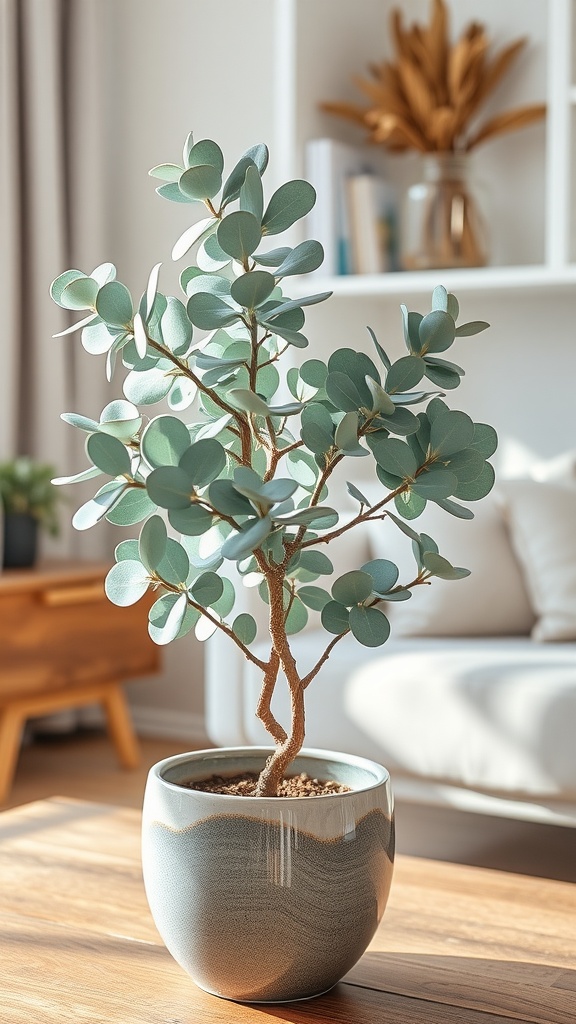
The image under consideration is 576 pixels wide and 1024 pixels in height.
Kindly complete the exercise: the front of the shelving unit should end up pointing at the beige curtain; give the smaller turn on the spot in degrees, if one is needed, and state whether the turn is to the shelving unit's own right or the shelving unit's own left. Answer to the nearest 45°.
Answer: approximately 90° to the shelving unit's own right

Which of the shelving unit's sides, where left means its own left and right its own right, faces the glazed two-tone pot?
front

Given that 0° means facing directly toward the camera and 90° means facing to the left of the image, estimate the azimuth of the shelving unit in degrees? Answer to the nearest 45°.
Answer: approximately 0°

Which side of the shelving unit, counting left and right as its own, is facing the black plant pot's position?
right

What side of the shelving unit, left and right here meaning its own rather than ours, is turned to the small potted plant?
right

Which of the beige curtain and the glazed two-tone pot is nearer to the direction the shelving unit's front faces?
the glazed two-tone pot

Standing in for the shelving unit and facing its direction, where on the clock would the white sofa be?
The white sofa is roughly at 12 o'clock from the shelving unit.

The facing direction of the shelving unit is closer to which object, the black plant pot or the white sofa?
the white sofa

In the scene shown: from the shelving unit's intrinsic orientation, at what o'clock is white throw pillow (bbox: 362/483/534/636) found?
The white throw pillow is roughly at 12 o'clock from the shelving unit.

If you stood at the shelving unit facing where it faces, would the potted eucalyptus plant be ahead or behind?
ahead
